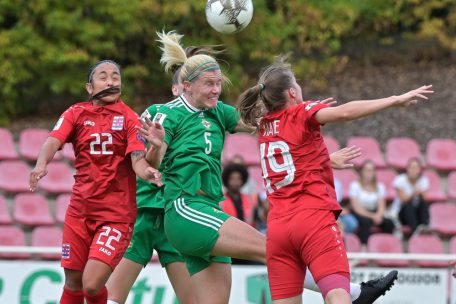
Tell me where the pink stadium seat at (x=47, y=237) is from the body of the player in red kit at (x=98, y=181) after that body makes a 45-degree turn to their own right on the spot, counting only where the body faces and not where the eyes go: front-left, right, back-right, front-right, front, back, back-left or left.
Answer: back-right

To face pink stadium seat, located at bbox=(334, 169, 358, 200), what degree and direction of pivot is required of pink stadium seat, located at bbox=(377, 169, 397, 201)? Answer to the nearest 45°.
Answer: approximately 45° to its right

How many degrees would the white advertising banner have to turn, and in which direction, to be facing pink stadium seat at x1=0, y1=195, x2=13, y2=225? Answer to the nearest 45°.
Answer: approximately 135° to its right

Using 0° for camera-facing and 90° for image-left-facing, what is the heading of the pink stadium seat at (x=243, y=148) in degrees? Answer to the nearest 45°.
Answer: approximately 0°

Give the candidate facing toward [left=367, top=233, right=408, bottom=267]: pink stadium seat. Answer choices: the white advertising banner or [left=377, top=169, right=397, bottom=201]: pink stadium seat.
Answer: [left=377, top=169, right=397, bottom=201]: pink stadium seat

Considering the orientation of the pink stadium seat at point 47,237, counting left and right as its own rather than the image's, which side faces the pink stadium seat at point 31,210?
back
